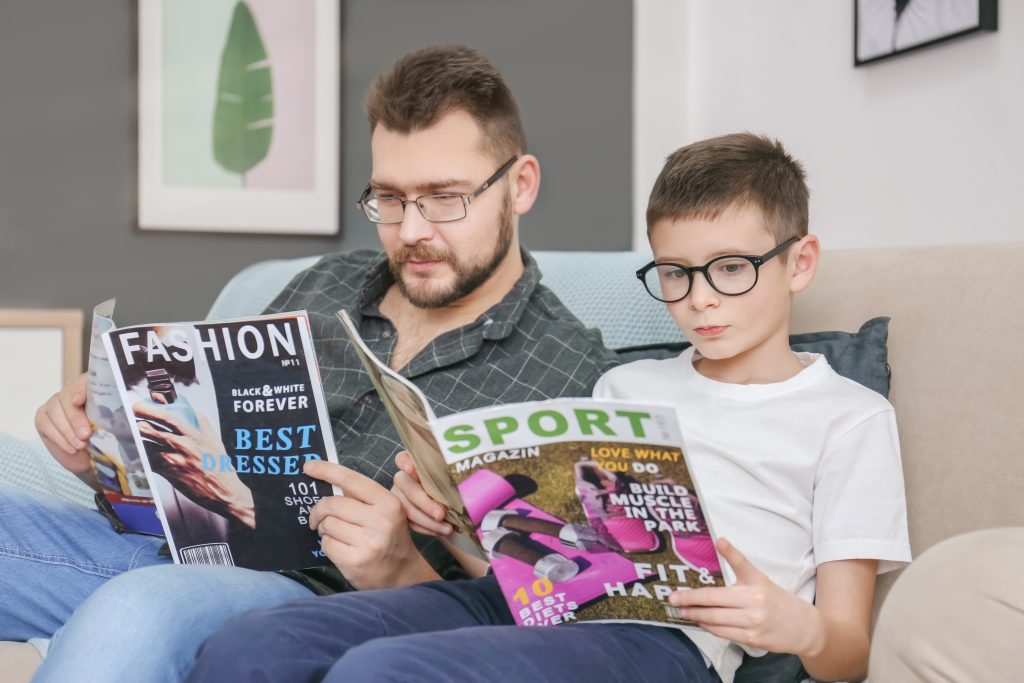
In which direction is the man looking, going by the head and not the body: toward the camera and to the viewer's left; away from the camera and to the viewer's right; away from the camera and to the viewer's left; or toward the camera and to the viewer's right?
toward the camera and to the viewer's left

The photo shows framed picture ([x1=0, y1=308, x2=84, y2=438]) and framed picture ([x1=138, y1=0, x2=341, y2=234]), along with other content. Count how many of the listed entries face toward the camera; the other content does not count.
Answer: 2

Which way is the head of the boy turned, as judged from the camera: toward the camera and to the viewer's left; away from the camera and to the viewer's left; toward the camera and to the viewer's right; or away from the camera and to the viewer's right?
toward the camera and to the viewer's left

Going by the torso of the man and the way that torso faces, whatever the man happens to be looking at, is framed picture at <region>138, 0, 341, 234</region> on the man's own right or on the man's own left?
on the man's own right

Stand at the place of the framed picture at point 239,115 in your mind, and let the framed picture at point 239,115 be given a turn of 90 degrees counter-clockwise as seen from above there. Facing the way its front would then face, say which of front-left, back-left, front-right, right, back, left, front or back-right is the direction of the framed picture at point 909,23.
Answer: front-right

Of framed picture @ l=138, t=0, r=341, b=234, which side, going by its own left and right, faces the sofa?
front

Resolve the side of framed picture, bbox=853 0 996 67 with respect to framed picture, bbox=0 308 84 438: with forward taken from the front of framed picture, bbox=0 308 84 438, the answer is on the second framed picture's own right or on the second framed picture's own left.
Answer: on the second framed picture's own left
